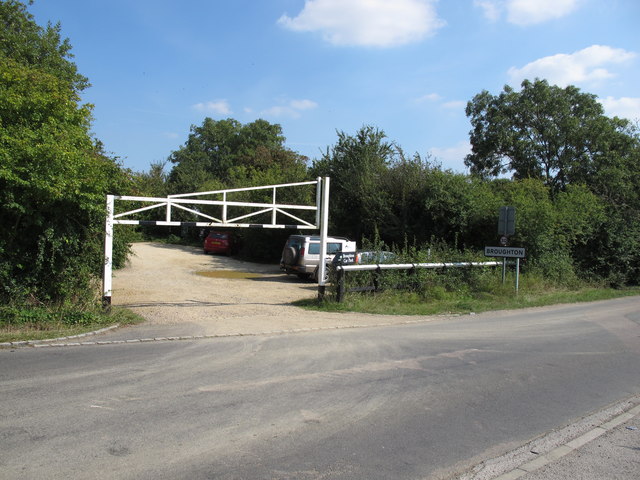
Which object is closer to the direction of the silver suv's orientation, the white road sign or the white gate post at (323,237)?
the white road sign

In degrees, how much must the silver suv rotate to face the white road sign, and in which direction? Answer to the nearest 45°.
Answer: approximately 90° to its right

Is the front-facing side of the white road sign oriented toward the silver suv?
no

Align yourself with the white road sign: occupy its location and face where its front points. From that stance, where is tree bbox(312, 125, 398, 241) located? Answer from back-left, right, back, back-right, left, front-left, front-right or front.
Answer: back-right

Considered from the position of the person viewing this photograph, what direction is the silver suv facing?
facing away from the viewer and to the right of the viewer

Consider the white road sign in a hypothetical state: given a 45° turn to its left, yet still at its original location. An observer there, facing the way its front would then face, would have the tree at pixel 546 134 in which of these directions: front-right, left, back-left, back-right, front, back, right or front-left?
back-left

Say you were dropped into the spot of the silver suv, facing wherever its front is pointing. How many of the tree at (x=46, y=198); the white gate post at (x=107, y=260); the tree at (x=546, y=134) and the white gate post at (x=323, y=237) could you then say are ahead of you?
1

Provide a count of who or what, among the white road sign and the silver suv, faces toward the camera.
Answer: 1

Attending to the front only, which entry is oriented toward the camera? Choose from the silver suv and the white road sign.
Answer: the white road sign

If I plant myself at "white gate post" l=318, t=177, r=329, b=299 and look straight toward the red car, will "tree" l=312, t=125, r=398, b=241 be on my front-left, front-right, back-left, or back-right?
front-right

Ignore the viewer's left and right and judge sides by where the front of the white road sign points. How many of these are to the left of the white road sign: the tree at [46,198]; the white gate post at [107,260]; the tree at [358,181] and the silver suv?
0

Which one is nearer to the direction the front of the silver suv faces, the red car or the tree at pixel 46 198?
the red car

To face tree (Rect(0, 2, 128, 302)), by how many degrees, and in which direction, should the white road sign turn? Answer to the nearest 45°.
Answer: approximately 45° to its right

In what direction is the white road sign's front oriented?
toward the camera

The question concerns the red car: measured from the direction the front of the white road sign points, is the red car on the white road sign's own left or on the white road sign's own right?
on the white road sign's own right

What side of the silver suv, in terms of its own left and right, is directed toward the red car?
left

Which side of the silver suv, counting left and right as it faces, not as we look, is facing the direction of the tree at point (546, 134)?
front

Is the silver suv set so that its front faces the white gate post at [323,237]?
no
